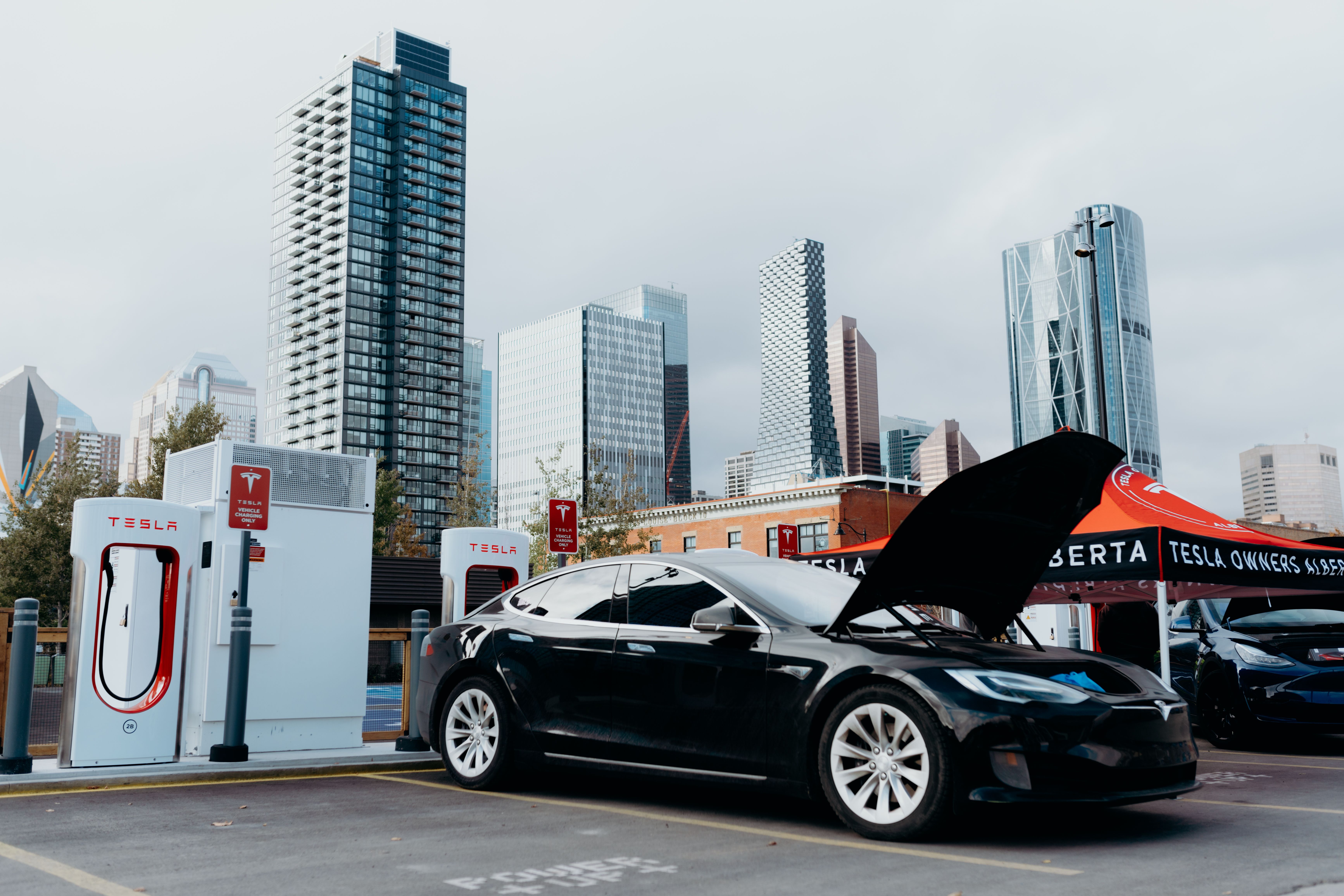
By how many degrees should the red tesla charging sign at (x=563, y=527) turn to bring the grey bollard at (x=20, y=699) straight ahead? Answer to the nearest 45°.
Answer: approximately 45° to its right

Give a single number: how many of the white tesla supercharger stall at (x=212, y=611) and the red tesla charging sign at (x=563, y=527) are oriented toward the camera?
2

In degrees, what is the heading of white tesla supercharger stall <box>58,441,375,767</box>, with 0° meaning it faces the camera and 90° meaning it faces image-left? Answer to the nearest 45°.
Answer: approximately 0°

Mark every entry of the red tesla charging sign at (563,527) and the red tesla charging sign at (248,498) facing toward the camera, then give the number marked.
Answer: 2

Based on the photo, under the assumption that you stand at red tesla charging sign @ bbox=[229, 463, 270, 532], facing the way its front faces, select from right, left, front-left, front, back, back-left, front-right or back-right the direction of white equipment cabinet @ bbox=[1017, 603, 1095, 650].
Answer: back-left

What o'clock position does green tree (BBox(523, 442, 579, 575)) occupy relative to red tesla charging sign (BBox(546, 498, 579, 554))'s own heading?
The green tree is roughly at 6 o'clock from the red tesla charging sign.

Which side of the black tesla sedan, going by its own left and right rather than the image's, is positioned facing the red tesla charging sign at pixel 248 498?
back
